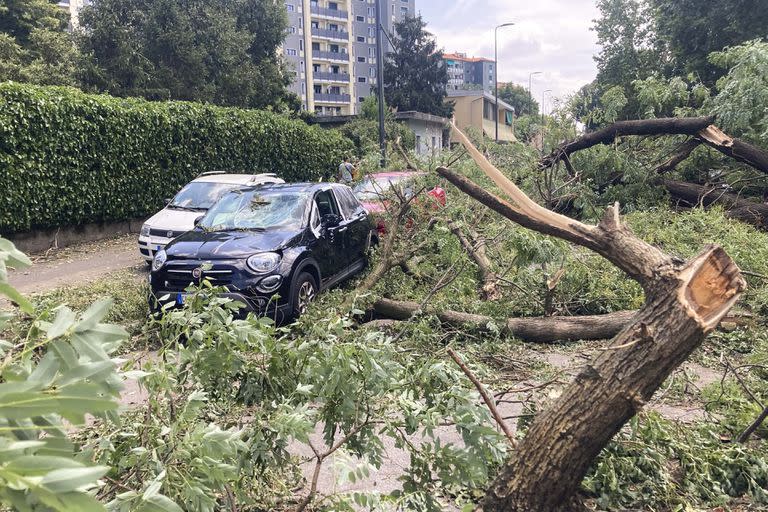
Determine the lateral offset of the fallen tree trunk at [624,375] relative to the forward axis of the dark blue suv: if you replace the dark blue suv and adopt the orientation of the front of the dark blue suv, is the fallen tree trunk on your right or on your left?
on your left

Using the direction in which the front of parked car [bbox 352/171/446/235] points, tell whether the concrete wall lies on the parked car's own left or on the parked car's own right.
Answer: on the parked car's own right

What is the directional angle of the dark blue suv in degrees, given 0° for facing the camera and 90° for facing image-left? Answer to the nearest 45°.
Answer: approximately 45°

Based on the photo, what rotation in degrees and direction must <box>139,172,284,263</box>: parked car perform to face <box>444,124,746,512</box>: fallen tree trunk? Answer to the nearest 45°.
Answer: approximately 45° to its left

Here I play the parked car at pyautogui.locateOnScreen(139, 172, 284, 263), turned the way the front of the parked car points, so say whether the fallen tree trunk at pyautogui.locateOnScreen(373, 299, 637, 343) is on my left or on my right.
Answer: on my left

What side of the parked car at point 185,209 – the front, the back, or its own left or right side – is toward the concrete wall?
right

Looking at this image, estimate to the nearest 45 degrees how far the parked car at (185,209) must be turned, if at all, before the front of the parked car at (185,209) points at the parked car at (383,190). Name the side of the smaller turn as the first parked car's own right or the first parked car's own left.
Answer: approximately 90° to the first parked car's own left

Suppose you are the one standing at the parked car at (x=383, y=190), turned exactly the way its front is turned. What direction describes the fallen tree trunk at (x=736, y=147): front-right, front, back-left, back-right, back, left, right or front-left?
back-left

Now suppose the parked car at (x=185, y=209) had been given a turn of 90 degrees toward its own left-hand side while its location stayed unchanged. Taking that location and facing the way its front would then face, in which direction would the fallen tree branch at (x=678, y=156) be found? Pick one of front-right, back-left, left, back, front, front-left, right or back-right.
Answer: front-left
